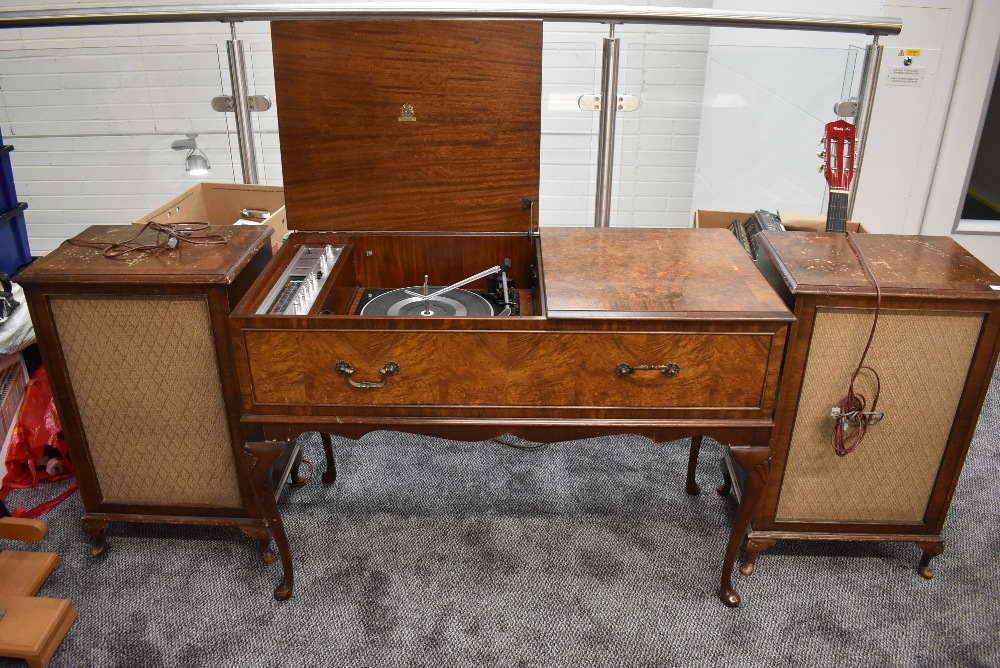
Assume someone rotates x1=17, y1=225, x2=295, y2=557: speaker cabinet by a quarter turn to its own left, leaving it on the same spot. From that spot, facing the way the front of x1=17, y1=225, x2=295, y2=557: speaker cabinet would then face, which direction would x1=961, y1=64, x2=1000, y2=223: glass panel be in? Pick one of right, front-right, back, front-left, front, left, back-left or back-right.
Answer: front

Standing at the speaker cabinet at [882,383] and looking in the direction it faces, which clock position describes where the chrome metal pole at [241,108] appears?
The chrome metal pole is roughly at 3 o'clock from the speaker cabinet.

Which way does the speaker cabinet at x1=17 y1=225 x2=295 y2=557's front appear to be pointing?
toward the camera

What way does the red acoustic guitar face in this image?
toward the camera

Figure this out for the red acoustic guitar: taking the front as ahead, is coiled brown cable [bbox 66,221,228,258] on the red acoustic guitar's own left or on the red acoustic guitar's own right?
on the red acoustic guitar's own right

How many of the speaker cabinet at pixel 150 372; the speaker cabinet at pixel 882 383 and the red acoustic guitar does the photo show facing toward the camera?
3

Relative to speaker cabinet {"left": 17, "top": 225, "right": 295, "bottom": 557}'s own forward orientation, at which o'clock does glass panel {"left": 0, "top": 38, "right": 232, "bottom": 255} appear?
The glass panel is roughly at 6 o'clock from the speaker cabinet.

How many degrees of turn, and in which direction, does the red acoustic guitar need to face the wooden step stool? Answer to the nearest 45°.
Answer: approximately 45° to its right

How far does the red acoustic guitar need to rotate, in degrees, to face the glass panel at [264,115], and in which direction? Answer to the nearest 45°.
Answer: approximately 90° to its right

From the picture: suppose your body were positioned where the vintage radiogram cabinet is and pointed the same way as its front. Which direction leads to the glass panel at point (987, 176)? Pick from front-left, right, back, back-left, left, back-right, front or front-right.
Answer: back-left

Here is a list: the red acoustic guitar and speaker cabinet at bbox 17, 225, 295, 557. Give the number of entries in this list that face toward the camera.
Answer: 2

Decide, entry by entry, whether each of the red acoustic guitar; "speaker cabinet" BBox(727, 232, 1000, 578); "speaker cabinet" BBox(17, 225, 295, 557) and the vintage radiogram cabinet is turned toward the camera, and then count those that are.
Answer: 4

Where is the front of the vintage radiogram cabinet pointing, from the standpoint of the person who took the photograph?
facing the viewer

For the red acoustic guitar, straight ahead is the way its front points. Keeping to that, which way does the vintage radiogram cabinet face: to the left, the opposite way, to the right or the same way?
the same way

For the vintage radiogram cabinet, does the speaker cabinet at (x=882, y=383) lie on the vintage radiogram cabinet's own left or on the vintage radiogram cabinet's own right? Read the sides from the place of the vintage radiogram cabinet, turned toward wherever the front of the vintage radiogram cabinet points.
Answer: on the vintage radiogram cabinet's own left
